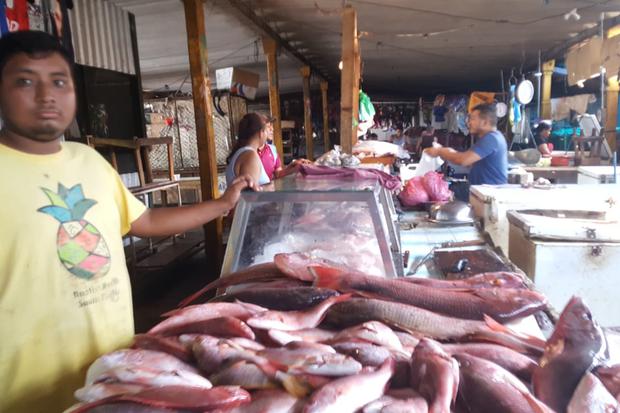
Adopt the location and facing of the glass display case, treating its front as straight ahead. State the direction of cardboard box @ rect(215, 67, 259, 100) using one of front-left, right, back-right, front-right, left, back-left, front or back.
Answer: back

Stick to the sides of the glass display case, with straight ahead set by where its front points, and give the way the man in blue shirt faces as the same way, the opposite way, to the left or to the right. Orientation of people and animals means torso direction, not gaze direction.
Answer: to the right

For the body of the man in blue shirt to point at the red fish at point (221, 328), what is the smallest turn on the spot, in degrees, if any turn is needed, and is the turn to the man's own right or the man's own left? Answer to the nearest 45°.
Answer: approximately 90° to the man's own left

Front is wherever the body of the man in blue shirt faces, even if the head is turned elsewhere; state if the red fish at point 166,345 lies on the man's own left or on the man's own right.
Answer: on the man's own left

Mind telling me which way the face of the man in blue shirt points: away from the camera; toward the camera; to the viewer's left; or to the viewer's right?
to the viewer's left

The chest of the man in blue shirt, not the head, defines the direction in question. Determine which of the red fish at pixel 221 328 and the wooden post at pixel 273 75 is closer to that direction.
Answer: the wooden post

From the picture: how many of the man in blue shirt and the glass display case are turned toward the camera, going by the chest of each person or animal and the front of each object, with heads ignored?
1

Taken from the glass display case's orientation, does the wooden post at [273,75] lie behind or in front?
behind

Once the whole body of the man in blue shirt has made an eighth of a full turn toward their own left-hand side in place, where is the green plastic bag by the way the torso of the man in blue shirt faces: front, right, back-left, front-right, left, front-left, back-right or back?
right

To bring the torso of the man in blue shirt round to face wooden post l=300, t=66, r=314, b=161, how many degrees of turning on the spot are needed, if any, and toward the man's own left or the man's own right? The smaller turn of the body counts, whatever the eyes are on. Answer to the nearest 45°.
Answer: approximately 45° to the man's own right

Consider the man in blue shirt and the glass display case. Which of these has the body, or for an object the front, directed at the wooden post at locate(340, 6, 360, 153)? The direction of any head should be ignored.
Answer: the man in blue shirt

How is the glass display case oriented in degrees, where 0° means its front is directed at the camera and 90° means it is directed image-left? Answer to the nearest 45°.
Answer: approximately 0°

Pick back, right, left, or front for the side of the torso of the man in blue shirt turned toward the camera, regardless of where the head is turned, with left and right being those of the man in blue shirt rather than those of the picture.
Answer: left

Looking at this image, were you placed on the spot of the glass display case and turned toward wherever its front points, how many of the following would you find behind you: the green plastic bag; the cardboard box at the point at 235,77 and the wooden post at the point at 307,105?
3

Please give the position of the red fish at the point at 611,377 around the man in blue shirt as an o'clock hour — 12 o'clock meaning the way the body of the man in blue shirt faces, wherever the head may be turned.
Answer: The red fish is roughly at 9 o'clock from the man in blue shirt.

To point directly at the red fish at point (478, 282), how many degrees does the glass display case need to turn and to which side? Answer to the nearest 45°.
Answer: approximately 45° to its left
